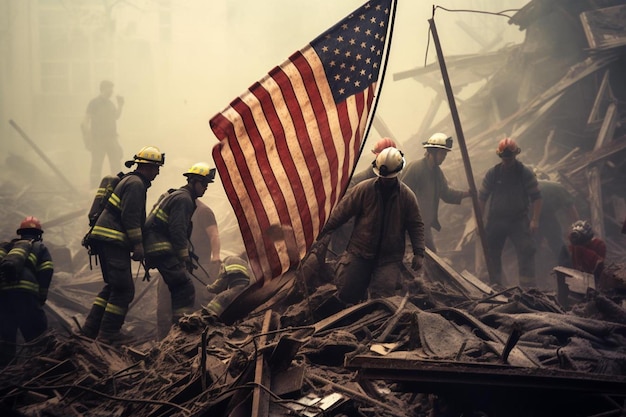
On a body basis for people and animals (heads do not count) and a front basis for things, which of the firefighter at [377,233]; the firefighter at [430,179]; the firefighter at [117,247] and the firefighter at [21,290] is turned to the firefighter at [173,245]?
the firefighter at [117,247]

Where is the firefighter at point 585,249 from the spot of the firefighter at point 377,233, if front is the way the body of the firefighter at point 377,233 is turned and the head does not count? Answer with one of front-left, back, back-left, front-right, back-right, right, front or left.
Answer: back-left

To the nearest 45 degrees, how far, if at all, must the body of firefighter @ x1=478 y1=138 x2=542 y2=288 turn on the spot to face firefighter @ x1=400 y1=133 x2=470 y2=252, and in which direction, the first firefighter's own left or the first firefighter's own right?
approximately 45° to the first firefighter's own right

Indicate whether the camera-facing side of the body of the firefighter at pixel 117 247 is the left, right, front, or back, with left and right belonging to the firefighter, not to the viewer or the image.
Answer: right

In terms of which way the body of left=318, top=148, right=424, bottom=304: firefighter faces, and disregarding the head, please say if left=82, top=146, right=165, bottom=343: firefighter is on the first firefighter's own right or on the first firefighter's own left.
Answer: on the first firefighter's own right

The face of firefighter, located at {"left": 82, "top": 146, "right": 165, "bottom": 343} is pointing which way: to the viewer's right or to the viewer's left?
to the viewer's right

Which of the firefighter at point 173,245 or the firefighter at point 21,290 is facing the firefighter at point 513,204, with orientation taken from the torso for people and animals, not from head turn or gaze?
the firefighter at point 173,245

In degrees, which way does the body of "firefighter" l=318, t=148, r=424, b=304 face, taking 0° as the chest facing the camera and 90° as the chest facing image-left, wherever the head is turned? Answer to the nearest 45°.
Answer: approximately 0°

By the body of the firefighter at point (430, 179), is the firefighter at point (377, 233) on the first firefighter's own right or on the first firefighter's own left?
on the first firefighter's own right

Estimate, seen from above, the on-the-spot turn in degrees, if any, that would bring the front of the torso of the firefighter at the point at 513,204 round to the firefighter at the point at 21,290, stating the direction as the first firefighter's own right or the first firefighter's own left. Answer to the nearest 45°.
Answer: approximately 45° to the first firefighter's own right

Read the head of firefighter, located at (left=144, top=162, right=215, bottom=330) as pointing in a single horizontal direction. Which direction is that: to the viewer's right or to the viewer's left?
to the viewer's right
